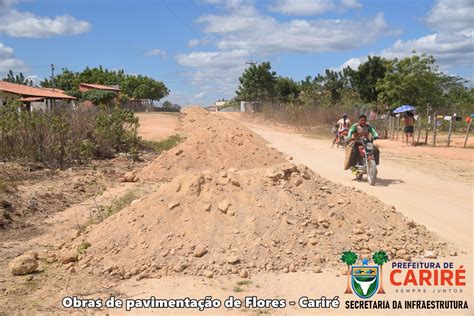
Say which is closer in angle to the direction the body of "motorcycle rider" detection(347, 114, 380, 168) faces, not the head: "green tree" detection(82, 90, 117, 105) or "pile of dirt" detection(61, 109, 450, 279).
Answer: the pile of dirt

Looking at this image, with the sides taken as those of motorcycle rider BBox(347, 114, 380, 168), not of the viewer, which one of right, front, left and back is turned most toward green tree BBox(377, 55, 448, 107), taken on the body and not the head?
back

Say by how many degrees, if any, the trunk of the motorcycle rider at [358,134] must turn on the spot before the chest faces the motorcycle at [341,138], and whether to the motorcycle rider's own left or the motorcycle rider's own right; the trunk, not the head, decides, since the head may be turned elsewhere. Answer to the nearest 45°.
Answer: approximately 180°

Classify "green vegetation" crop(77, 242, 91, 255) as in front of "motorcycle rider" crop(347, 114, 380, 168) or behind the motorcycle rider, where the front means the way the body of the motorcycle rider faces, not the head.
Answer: in front

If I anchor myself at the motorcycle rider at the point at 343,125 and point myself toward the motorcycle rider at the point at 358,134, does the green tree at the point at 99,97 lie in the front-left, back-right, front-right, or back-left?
back-right

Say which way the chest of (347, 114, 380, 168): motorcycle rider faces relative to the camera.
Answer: toward the camera

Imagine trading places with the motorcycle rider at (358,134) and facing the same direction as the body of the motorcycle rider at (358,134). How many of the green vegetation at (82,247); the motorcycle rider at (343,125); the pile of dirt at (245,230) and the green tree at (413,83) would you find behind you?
2

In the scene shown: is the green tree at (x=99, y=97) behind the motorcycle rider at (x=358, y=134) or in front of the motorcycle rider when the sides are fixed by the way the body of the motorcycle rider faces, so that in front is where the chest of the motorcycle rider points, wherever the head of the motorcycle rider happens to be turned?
behind

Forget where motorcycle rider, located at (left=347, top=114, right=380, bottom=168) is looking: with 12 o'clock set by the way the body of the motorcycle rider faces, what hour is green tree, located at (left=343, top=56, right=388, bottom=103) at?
The green tree is roughly at 6 o'clock from the motorcycle rider.

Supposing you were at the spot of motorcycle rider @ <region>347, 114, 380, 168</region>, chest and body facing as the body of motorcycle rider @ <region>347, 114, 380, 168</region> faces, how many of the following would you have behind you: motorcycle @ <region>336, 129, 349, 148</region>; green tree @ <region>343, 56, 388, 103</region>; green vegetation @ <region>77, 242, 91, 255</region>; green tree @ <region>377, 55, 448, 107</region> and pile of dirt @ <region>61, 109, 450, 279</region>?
3

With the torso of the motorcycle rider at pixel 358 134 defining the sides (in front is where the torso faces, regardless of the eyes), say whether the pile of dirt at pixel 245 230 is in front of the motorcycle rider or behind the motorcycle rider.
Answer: in front
